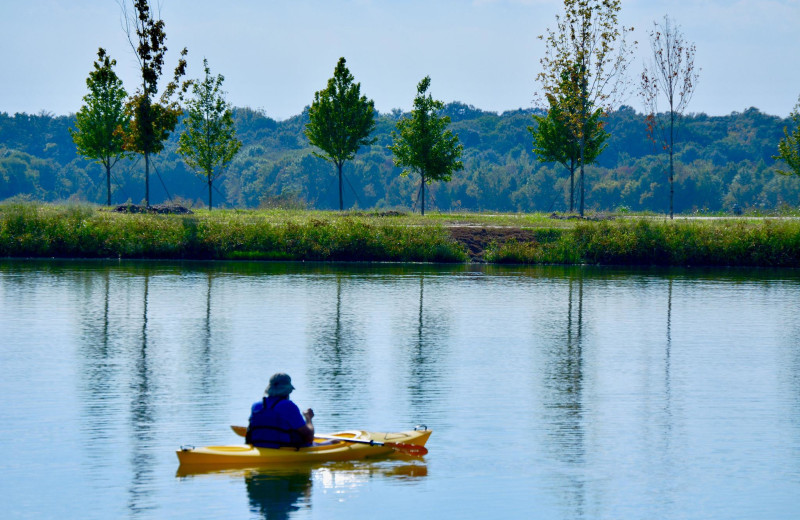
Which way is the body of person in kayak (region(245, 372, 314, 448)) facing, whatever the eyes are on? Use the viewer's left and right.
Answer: facing away from the viewer and to the right of the viewer

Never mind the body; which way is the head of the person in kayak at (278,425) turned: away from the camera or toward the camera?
away from the camera
